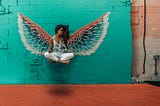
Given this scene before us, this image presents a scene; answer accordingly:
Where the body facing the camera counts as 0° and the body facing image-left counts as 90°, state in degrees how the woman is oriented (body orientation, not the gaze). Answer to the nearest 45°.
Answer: approximately 0°
